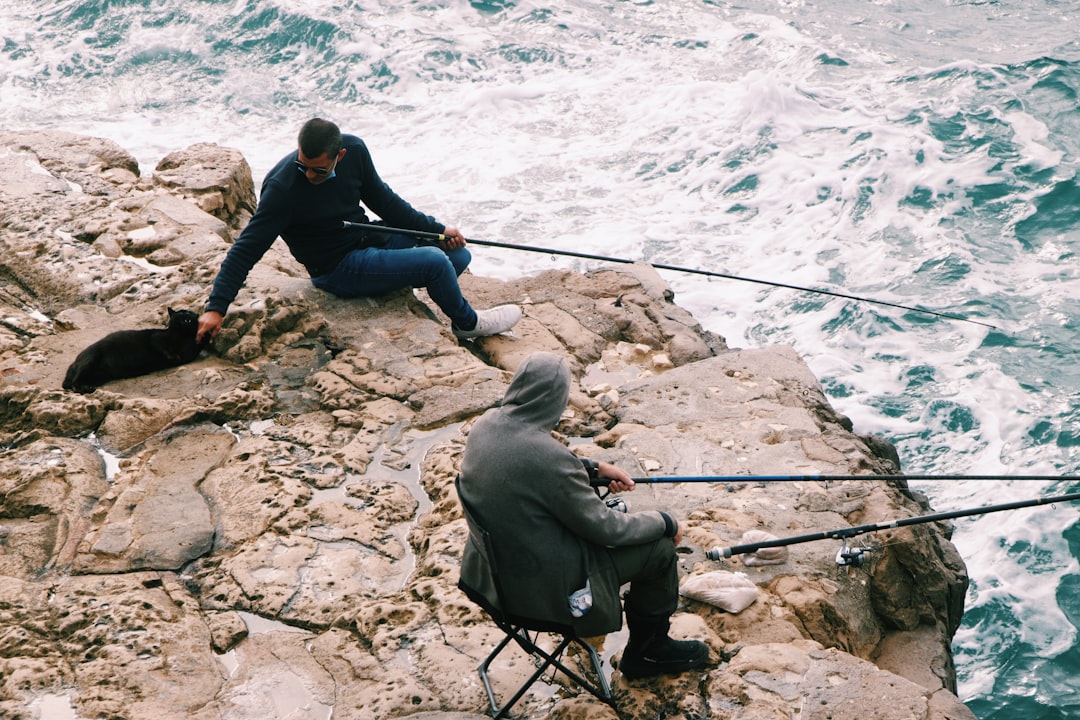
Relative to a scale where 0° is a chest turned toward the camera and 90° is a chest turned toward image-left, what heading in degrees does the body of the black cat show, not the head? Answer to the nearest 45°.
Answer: approximately 270°

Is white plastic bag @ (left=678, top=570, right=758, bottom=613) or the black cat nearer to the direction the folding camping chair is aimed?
the white plastic bag

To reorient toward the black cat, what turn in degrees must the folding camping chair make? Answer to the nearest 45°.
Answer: approximately 135° to its left

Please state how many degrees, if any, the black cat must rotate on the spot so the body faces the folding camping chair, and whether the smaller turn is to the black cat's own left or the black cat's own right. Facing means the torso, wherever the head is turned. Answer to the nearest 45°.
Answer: approximately 90° to the black cat's own right

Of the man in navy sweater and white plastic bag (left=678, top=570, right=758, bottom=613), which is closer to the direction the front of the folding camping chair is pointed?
the white plastic bag

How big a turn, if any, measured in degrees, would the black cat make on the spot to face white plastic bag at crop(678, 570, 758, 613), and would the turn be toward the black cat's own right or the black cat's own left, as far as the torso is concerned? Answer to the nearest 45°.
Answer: approximately 45° to the black cat's own right

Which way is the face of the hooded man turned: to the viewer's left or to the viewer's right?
to the viewer's right

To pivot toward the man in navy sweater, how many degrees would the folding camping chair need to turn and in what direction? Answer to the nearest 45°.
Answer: approximately 90° to its left

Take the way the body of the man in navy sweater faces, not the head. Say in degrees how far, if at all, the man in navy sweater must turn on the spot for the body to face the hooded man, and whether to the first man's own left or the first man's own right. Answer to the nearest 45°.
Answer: approximately 45° to the first man's own right

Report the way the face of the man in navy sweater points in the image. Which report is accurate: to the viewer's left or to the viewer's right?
to the viewer's left

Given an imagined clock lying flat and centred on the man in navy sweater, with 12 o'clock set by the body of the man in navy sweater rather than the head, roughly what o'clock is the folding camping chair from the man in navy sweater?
The folding camping chair is roughly at 1 o'clock from the man in navy sweater.

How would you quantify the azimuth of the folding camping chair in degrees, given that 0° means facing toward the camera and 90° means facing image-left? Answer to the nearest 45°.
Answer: approximately 270°
